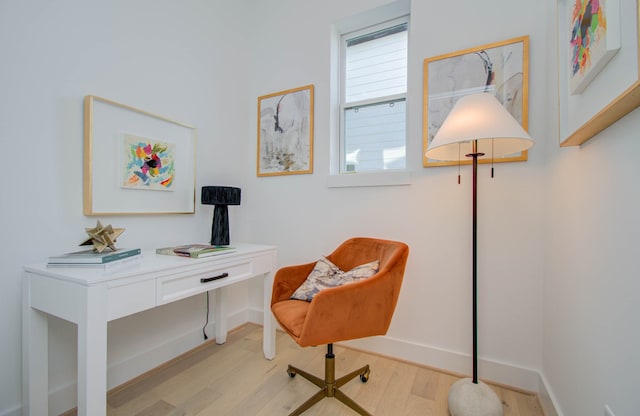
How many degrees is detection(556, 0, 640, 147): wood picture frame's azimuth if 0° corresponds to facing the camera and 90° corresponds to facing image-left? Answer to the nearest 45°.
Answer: approximately 45°

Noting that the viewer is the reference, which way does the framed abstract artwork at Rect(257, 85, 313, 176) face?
facing the viewer and to the left of the viewer

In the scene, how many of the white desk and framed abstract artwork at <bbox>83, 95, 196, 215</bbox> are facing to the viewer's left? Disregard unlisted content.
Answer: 0

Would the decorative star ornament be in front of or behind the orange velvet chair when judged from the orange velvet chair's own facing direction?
in front

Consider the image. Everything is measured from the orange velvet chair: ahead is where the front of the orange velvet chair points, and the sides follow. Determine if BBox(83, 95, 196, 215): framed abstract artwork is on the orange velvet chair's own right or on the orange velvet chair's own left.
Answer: on the orange velvet chair's own right

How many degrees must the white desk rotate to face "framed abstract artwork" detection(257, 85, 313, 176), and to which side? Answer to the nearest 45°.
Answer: approximately 90° to its left

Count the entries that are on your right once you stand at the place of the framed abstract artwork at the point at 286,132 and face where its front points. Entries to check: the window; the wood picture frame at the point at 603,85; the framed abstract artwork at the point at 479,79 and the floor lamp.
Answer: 0

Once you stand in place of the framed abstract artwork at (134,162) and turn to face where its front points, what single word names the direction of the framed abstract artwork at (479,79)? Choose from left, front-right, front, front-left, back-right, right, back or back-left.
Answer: front

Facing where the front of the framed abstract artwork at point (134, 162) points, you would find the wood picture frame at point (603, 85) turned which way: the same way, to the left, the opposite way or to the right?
the opposite way

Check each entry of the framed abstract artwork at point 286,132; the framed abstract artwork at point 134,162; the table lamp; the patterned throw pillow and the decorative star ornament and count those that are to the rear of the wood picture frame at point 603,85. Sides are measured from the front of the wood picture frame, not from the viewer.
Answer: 0

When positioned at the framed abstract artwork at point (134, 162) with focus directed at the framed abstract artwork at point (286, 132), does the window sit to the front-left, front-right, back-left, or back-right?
front-right

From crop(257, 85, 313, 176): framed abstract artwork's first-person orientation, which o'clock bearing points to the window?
The window is roughly at 8 o'clock from the framed abstract artwork.
